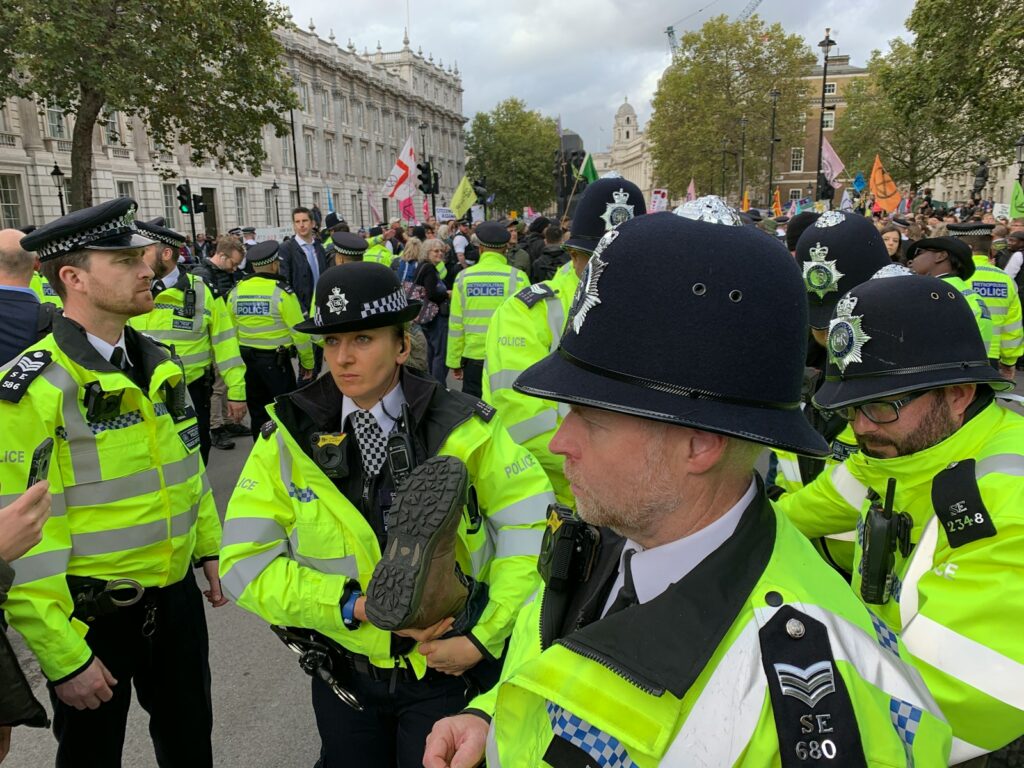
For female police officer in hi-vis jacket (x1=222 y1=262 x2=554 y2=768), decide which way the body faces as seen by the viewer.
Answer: toward the camera

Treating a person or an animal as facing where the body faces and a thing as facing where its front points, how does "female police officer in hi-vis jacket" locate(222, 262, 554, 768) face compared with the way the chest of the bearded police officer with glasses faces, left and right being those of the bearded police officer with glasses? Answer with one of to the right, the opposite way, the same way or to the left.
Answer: to the left

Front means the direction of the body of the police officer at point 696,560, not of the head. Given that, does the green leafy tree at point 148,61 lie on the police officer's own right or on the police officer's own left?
on the police officer's own right

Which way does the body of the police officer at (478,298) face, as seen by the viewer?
away from the camera

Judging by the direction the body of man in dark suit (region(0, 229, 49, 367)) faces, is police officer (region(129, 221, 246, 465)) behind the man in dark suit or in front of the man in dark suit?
in front

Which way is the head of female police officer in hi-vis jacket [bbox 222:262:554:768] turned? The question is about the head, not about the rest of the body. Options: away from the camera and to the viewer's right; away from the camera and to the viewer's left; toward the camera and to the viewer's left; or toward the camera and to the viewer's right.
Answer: toward the camera and to the viewer's left

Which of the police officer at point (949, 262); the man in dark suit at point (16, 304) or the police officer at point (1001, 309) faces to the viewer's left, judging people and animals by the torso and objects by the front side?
the police officer at point (949, 262)

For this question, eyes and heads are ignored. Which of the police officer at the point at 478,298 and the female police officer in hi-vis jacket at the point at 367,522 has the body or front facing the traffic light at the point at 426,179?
the police officer

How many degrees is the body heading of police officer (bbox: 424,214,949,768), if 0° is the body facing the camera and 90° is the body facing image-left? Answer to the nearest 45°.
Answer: approximately 45°
